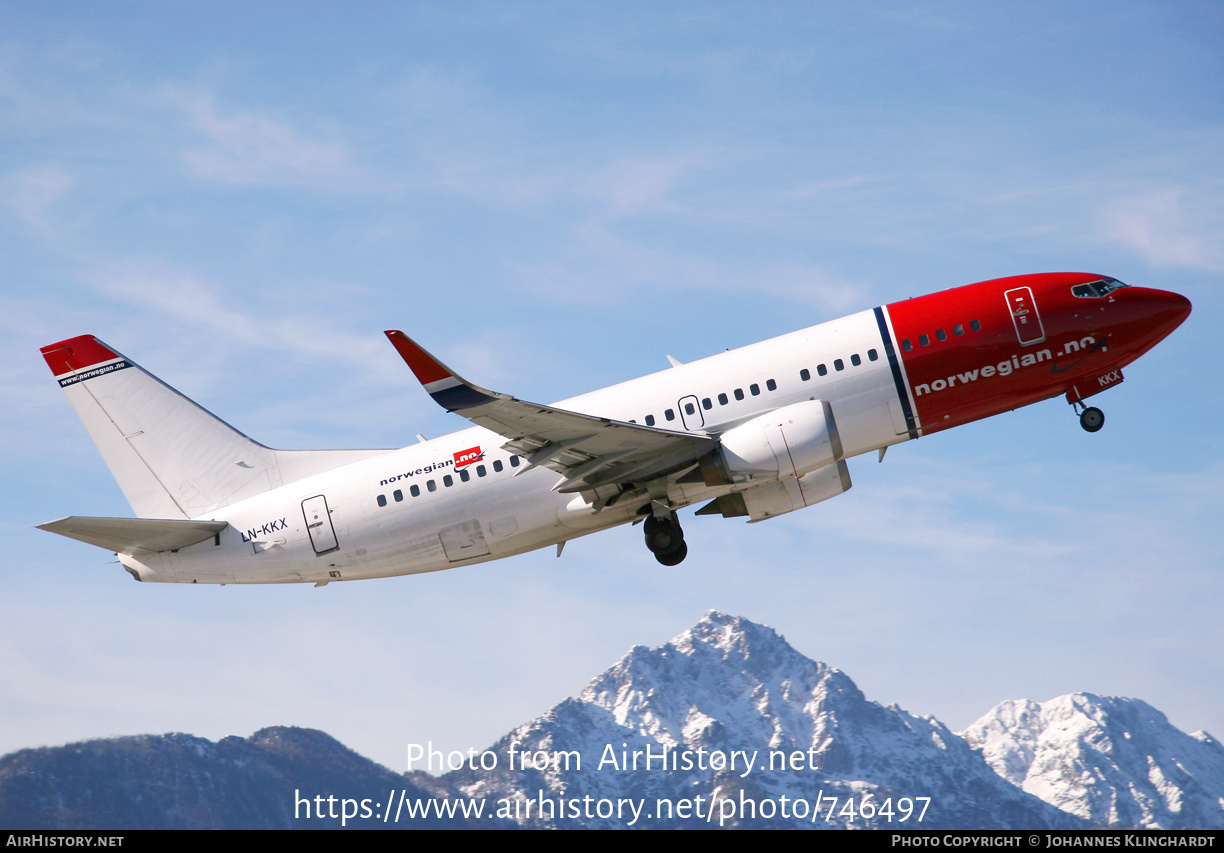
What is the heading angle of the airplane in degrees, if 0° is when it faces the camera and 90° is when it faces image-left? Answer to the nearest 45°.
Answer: approximately 270°
